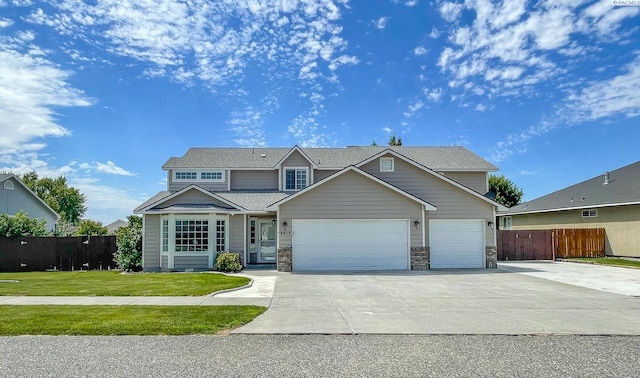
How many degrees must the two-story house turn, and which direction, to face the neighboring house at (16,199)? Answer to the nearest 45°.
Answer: approximately 135° to its right

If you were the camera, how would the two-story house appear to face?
facing the viewer

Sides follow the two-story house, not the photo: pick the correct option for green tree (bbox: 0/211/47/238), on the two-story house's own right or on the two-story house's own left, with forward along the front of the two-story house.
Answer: on the two-story house's own right

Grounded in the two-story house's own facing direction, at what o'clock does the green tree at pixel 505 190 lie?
The green tree is roughly at 7 o'clock from the two-story house.

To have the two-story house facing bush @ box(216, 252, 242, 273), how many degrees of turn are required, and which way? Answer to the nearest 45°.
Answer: approximately 90° to its right

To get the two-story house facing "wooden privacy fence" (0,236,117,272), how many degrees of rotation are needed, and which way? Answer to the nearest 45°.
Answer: approximately 90° to its right

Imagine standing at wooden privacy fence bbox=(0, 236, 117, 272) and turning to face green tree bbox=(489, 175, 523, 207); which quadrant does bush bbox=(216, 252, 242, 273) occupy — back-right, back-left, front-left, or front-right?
front-right

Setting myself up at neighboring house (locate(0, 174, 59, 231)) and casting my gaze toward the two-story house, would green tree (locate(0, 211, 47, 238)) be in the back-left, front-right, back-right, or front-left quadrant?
front-right

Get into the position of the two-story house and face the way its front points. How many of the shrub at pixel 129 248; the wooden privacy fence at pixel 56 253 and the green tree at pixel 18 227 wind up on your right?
3

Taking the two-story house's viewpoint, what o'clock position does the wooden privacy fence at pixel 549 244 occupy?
The wooden privacy fence is roughly at 8 o'clock from the two-story house.
